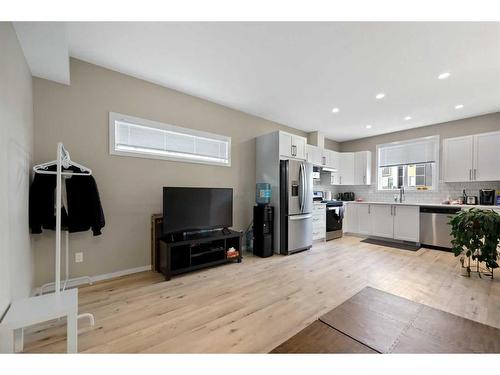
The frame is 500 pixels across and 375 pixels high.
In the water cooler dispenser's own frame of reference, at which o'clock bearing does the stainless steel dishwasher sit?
The stainless steel dishwasher is roughly at 10 o'clock from the water cooler dispenser.

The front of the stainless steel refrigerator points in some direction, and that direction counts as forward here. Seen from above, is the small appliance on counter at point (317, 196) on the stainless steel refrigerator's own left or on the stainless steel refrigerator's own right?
on the stainless steel refrigerator's own left

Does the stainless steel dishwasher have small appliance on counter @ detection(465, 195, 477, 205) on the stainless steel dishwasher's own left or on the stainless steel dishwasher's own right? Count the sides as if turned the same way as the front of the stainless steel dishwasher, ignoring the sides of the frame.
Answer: on the stainless steel dishwasher's own left

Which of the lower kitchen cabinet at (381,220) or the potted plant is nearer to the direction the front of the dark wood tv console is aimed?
the potted plant

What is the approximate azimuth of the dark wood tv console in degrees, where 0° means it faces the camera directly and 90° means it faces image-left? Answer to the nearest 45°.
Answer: approximately 315°

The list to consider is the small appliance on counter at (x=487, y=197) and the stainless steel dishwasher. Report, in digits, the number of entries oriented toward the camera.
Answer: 2

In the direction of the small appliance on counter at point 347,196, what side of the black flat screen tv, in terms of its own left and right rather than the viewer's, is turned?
left

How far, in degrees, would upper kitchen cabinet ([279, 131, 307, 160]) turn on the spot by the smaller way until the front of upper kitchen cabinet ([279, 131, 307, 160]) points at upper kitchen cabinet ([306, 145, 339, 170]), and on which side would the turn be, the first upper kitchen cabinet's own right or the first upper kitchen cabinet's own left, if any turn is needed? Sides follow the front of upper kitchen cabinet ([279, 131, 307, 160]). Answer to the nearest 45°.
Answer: approximately 90° to the first upper kitchen cabinet's own left

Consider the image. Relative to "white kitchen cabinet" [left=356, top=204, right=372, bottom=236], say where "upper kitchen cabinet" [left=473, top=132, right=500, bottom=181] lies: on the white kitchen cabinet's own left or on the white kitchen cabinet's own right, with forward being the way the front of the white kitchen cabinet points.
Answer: on the white kitchen cabinet's own left

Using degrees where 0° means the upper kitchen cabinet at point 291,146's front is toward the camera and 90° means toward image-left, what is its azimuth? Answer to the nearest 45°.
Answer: approximately 315°

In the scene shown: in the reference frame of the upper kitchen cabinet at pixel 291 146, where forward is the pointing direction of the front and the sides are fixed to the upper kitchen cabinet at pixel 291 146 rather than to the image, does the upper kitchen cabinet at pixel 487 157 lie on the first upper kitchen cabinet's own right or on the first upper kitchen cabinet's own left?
on the first upper kitchen cabinet's own left
